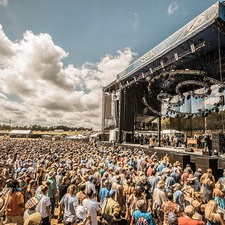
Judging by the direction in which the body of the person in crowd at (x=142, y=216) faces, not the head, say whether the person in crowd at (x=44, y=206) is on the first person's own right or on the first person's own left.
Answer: on the first person's own left

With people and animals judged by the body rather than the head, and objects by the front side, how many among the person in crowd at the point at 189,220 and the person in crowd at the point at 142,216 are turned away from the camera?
2

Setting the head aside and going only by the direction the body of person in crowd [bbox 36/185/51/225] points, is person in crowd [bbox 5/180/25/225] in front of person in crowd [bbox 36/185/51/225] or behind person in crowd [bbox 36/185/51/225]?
behind

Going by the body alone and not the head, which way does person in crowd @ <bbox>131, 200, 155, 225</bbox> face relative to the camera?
away from the camera

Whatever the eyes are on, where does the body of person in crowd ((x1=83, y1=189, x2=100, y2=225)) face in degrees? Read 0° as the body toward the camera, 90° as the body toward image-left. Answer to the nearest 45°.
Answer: approximately 225°

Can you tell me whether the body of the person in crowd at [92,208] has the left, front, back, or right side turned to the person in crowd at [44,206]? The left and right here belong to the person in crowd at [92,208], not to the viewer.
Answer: left

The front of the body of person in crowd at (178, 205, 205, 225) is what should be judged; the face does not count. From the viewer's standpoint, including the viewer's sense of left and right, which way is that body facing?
facing away from the viewer

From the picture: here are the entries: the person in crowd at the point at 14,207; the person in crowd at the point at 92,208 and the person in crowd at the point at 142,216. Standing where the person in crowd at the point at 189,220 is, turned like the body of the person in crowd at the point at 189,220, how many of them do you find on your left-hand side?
3

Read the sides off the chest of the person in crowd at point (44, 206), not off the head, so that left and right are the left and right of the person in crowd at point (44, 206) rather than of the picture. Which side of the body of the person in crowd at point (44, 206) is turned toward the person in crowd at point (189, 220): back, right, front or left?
right

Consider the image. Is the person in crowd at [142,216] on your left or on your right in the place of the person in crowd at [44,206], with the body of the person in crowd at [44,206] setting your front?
on your right
